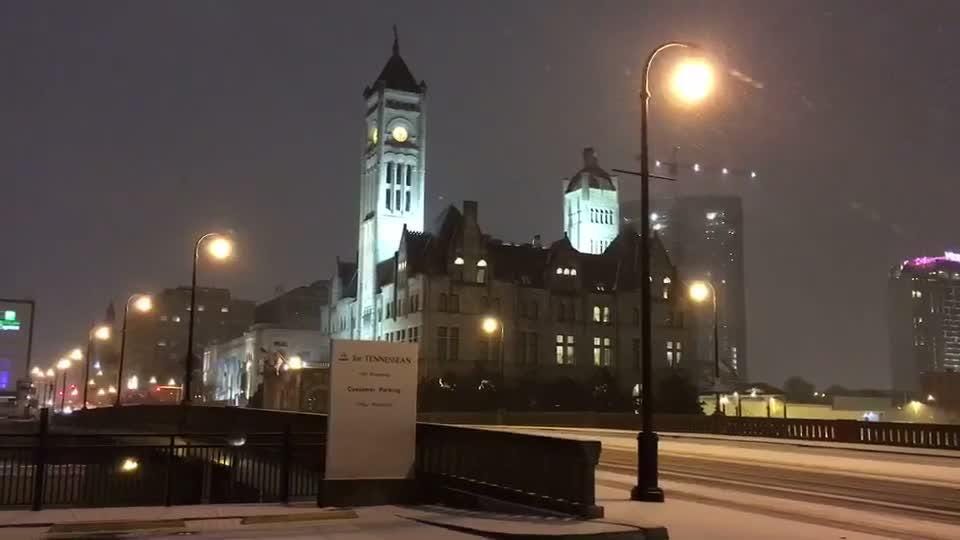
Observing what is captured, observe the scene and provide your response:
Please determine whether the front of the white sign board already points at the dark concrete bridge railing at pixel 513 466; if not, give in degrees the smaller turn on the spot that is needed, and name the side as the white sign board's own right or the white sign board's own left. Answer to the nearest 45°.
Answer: approximately 45° to the white sign board's own left

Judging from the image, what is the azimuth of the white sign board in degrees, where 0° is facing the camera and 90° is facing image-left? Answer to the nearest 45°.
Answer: approximately 0°

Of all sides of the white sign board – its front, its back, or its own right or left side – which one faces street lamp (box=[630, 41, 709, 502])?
left

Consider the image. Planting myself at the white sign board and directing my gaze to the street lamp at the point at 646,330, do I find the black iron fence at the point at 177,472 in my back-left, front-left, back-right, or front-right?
back-left

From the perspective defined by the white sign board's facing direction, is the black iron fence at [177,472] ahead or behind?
behind
